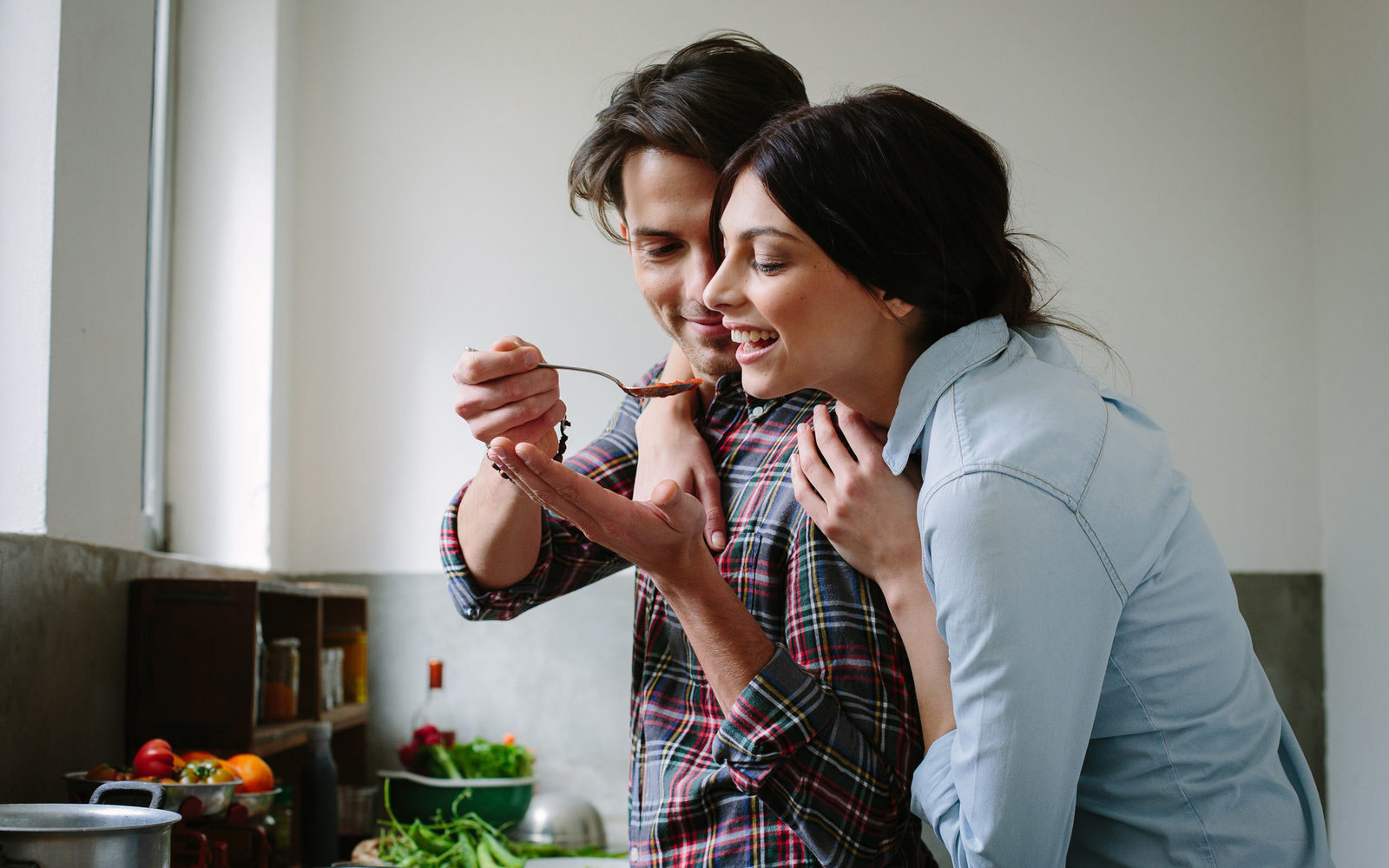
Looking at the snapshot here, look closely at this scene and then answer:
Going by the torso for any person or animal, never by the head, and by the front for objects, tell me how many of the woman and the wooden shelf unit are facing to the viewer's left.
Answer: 1

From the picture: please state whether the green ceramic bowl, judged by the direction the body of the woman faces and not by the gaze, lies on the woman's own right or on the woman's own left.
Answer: on the woman's own right

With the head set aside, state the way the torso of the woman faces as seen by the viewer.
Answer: to the viewer's left

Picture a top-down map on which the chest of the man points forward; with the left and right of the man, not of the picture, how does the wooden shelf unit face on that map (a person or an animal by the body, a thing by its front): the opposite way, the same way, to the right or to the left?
to the left

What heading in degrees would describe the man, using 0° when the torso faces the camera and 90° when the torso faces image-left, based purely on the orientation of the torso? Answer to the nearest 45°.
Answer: approximately 45°

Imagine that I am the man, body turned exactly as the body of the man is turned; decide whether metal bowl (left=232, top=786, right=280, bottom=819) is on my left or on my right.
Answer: on my right
